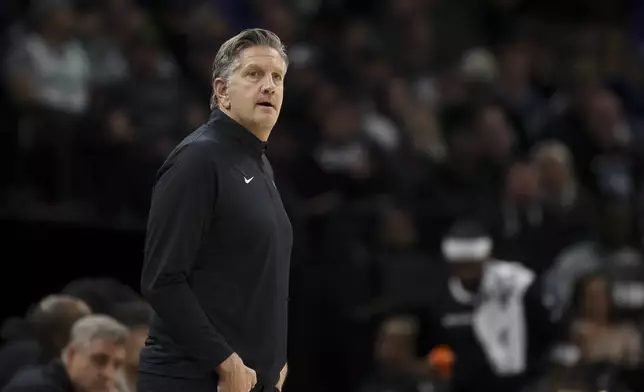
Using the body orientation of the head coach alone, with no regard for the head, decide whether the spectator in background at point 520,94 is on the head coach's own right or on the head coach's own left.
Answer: on the head coach's own left

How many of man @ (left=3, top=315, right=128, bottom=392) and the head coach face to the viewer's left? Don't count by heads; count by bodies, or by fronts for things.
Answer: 0

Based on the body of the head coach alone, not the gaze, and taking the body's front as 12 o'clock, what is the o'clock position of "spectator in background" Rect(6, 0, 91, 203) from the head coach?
The spectator in background is roughly at 7 o'clock from the head coach.

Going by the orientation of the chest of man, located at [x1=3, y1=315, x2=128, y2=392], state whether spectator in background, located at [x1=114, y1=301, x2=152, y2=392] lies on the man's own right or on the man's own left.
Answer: on the man's own left

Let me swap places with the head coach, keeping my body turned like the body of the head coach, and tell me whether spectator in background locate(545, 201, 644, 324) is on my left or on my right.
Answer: on my left

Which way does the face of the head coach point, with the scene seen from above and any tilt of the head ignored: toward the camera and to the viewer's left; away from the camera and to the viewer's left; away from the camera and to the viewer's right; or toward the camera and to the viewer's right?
toward the camera and to the viewer's right

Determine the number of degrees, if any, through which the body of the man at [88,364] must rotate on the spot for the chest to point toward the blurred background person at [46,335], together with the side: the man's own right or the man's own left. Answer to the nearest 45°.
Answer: approximately 135° to the man's own left

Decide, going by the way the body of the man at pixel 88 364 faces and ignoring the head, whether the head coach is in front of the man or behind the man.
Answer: in front

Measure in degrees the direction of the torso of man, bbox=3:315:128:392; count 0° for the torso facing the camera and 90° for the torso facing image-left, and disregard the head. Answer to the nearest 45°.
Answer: approximately 315°

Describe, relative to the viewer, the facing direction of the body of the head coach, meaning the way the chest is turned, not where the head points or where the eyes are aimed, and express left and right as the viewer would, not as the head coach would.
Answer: facing the viewer and to the right of the viewer
